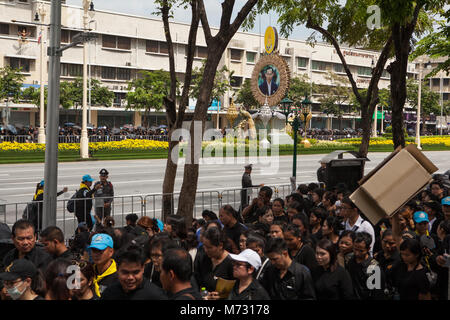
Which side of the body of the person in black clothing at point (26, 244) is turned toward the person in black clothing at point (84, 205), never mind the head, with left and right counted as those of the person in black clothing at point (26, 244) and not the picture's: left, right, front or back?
back

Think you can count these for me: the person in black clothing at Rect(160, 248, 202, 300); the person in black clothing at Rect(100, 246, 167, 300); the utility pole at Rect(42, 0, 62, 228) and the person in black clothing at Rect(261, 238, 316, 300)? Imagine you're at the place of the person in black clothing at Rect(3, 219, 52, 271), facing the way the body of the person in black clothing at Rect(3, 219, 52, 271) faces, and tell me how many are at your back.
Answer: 1

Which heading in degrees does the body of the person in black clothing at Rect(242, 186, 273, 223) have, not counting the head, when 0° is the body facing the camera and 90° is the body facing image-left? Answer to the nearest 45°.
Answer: approximately 45°

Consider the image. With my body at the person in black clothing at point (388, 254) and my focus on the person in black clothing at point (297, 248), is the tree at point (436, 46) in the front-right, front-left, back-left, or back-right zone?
back-right

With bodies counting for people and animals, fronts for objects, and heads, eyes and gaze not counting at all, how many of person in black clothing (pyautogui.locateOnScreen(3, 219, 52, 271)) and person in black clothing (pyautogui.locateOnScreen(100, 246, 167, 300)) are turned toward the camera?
2

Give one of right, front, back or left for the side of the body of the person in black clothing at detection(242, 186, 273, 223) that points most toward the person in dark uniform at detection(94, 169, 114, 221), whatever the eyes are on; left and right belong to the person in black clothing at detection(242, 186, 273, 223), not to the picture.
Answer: right

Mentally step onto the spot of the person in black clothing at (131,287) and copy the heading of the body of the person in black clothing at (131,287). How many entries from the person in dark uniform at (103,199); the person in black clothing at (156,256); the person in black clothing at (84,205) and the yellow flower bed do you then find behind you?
4

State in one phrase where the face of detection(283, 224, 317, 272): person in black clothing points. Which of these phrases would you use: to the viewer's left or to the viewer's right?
to the viewer's left

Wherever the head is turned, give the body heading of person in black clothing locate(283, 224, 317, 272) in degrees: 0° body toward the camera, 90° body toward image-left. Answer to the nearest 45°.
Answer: approximately 45°

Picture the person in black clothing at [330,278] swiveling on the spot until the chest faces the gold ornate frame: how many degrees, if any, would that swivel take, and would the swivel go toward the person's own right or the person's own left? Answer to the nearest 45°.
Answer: approximately 135° to the person's own right
